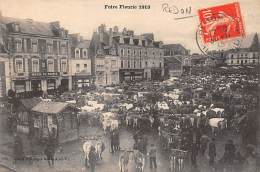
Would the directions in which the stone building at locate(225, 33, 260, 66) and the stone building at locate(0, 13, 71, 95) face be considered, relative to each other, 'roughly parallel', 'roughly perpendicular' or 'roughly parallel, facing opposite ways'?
roughly perpendicular

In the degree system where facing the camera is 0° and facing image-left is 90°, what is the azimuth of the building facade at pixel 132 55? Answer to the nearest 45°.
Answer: approximately 315°

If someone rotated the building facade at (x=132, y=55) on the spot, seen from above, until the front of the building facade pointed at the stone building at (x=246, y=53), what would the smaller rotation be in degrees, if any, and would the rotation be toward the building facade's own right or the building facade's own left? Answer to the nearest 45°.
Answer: approximately 45° to the building facade's own left

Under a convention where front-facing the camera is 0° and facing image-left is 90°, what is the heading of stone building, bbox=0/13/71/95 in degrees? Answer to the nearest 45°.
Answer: approximately 315°
